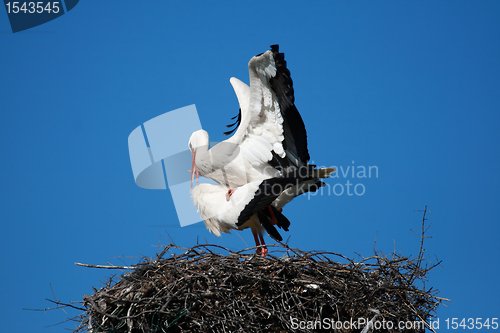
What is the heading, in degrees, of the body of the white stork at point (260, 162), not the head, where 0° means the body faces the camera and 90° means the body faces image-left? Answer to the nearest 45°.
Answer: approximately 90°
